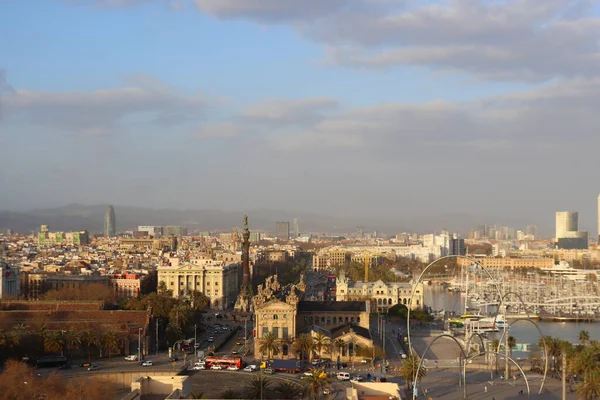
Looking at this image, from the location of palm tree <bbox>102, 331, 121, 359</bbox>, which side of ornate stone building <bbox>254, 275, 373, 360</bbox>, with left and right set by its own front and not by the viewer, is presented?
right

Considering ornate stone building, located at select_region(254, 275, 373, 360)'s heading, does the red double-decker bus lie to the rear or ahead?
ahead

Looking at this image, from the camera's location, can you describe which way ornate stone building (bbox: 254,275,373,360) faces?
facing the viewer

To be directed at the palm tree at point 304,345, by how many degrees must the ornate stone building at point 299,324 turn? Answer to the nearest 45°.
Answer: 0° — it already faces it

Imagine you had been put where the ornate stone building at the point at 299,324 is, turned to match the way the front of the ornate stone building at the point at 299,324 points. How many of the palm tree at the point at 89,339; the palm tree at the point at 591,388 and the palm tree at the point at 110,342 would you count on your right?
2

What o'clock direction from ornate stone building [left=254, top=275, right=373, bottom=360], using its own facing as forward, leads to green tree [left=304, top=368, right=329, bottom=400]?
The green tree is roughly at 12 o'clock from the ornate stone building.

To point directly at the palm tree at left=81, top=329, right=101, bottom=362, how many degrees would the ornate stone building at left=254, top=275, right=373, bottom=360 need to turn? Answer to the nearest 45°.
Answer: approximately 90° to its right

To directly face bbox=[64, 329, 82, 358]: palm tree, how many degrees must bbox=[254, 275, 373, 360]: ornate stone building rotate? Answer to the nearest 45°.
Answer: approximately 90° to its right

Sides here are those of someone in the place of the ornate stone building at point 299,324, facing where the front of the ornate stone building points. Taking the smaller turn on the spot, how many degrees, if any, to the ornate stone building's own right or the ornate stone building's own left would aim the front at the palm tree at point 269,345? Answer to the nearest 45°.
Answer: approximately 45° to the ornate stone building's own right

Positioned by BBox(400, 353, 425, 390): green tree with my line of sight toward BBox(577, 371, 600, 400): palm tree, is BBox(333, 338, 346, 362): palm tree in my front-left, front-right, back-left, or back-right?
back-left

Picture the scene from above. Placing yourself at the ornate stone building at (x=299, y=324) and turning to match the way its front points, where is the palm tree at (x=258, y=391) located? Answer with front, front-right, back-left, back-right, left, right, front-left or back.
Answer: front

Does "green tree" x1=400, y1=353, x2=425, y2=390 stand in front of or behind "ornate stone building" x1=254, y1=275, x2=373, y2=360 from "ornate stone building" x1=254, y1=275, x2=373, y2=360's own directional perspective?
in front
